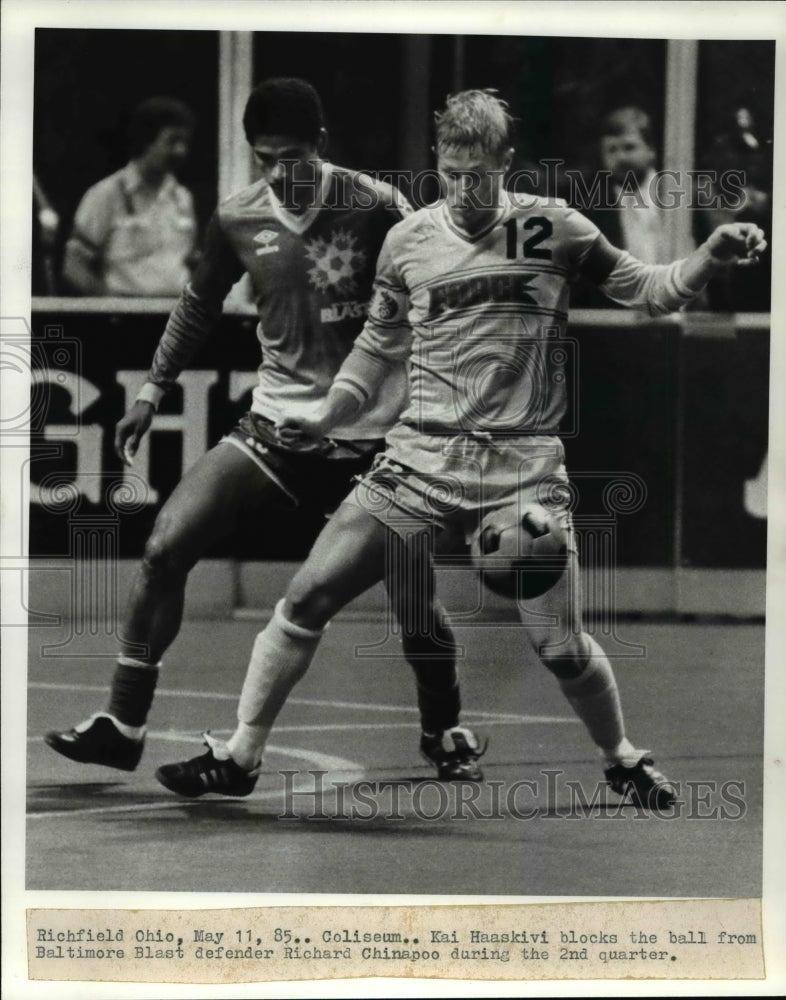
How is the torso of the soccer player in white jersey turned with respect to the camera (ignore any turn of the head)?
toward the camera

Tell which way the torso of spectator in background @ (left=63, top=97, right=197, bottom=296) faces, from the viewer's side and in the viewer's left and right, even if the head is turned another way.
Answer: facing the viewer and to the right of the viewer

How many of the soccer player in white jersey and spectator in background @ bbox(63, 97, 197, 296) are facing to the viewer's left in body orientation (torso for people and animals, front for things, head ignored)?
0

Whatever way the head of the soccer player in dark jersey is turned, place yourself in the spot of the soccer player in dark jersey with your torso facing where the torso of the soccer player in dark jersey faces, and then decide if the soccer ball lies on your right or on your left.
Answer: on your left

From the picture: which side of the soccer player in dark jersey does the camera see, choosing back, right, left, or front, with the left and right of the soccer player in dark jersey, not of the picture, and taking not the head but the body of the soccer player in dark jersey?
front

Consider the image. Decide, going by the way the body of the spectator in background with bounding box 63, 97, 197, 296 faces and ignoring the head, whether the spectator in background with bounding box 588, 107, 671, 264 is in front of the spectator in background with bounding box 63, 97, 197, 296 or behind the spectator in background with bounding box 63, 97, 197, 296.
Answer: in front
